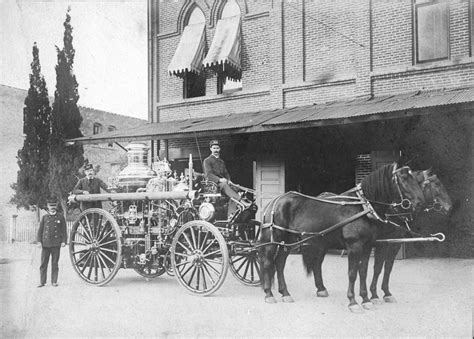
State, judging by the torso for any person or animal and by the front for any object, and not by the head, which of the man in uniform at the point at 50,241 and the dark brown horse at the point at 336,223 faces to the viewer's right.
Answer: the dark brown horse

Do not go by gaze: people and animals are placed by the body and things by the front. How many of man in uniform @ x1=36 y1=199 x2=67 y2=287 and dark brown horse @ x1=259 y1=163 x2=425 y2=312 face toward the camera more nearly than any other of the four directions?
1

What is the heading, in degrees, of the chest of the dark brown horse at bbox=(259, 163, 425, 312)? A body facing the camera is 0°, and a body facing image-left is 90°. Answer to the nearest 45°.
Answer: approximately 270°

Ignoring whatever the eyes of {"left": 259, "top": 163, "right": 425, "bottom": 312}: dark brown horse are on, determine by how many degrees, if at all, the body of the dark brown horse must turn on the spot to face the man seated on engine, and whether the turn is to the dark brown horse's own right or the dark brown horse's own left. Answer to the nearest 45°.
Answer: approximately 180°

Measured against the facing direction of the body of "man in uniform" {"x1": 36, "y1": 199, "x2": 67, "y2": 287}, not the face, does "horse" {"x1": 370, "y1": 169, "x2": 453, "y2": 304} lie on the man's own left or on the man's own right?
on the man's own left

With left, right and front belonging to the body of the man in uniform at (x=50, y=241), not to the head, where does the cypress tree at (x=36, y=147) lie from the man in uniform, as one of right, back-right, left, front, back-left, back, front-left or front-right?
back

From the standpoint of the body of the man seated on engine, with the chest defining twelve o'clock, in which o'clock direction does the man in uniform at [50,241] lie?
The man in uniform is roughly at 5 o'clock from the man seated on engine.

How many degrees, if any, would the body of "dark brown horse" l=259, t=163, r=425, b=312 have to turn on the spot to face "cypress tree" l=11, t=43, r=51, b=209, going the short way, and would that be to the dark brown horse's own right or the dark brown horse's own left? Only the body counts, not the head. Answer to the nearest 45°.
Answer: approximately 135° to the dark brown horse's own left

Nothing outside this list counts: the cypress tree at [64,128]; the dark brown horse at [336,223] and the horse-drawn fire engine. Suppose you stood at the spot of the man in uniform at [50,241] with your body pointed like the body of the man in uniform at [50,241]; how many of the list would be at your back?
1

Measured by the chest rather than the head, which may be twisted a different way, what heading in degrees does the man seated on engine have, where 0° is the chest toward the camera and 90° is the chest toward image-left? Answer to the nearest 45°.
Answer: approximately 315°

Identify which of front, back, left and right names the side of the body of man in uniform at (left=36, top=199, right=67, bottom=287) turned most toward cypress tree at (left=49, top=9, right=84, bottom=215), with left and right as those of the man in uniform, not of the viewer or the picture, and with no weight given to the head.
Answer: back

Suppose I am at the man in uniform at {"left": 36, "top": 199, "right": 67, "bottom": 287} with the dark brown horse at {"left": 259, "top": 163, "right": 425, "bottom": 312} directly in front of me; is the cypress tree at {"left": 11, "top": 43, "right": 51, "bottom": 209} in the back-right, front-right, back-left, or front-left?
back-left
